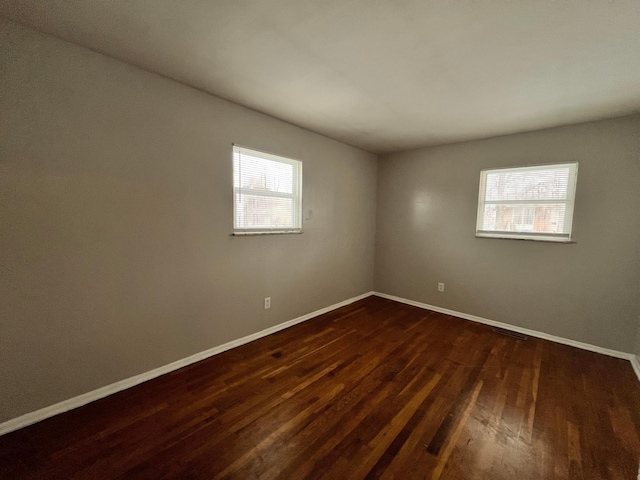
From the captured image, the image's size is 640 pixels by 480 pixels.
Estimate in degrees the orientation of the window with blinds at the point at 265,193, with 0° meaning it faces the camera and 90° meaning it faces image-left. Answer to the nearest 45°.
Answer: approximately 315°

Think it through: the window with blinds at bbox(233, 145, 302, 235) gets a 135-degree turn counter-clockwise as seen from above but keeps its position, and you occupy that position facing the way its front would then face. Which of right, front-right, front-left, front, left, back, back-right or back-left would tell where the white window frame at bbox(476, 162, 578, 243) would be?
right

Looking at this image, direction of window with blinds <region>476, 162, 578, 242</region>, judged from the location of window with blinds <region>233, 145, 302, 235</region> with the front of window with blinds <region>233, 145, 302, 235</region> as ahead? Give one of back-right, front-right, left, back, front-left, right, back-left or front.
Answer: front-left
